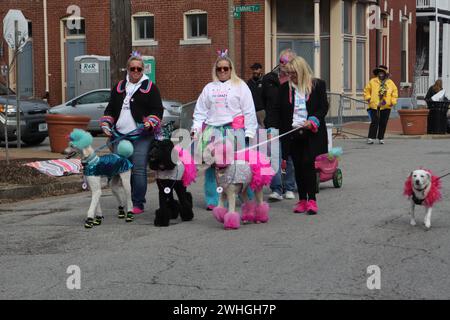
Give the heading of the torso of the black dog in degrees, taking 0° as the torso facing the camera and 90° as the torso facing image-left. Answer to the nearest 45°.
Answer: approximately 45°

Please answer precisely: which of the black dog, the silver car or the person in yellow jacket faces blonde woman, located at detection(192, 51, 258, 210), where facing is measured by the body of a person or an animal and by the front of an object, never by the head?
the person in yellow jacket

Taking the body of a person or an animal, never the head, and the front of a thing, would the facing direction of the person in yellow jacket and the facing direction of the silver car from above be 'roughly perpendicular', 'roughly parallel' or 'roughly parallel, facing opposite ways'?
roughly perpendicular

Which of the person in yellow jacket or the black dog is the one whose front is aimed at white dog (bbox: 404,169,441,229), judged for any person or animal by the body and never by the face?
the person in yellow jacket

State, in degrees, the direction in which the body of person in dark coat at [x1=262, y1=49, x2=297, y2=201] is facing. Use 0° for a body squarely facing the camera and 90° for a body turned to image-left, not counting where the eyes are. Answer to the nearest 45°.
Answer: approximately 0°

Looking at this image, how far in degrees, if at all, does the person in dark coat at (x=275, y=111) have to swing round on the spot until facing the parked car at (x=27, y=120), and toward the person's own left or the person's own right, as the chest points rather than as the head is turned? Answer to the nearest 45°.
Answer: approximately 135° to the person's own right

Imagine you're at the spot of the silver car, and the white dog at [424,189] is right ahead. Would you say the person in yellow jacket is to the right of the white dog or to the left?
left
